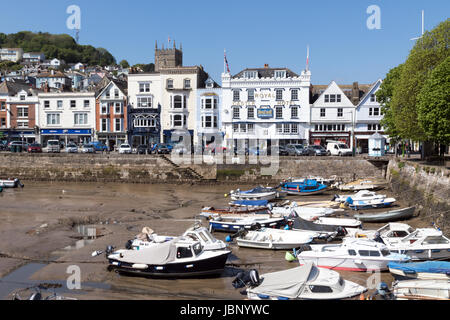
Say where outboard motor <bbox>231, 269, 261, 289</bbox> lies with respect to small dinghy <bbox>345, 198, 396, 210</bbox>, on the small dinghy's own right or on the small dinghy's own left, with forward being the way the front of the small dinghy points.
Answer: on the small dinghy's own right

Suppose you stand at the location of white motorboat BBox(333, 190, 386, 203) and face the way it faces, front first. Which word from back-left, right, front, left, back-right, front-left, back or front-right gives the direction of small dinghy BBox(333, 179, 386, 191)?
left

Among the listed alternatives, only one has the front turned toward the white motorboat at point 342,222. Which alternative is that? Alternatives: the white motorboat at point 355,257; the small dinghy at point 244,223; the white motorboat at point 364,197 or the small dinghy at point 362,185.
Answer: the small dinghy at point 244,223

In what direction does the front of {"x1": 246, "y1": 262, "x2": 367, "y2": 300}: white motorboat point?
to the viewer's right

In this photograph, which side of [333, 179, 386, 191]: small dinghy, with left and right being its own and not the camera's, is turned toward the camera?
right

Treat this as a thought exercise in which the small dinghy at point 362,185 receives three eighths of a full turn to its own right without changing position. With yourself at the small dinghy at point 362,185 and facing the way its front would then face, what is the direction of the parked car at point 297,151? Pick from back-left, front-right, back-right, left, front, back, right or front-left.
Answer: right

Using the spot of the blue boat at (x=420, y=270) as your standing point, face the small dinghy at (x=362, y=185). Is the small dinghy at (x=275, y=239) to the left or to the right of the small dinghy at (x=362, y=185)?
left

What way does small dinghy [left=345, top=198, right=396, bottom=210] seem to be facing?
to the viewer's right

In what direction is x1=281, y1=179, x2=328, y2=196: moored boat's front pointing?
to the viewer's right
